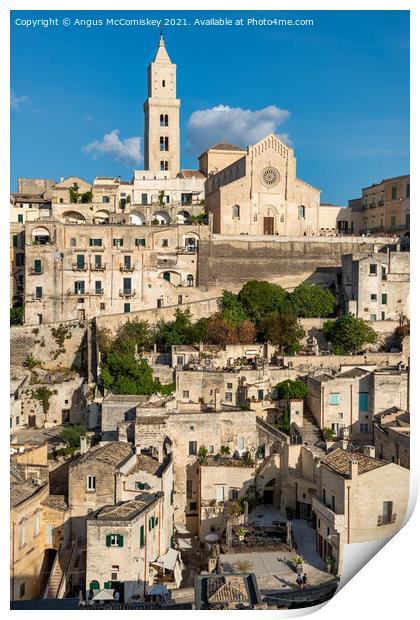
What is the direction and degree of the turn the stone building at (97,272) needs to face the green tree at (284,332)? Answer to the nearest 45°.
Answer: approximately 45° to its left

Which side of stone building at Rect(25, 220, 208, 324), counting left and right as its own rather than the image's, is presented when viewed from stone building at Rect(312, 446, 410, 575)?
front

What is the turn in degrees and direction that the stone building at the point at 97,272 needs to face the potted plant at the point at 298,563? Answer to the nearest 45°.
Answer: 0° — it already faces it

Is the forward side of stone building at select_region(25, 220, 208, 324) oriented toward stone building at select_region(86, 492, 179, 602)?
yes

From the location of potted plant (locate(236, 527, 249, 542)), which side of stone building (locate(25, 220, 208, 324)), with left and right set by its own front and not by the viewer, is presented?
front

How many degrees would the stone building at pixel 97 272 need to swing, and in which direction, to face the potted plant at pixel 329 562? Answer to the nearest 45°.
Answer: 0° — it already faces it

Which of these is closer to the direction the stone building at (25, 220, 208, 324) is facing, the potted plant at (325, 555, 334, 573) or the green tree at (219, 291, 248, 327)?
the potted plant

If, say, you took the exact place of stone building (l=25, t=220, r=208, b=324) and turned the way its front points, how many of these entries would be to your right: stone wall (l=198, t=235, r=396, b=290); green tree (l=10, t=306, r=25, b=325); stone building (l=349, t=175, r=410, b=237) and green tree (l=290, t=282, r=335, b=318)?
1

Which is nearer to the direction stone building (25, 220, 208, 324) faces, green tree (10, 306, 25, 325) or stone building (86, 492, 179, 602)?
the stone building

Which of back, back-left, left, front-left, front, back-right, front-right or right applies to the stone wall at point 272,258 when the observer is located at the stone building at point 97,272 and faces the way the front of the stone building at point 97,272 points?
left

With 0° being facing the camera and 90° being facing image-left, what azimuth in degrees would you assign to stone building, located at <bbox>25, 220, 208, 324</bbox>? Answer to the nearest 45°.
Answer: approximately 0°

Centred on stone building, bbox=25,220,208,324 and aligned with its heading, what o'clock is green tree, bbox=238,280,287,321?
The green tree is roughly at 10 o'clock from the stone building.

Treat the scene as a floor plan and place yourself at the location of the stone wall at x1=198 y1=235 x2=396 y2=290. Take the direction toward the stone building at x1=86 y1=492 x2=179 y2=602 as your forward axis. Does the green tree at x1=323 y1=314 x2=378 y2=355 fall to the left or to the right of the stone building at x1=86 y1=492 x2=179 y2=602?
left
